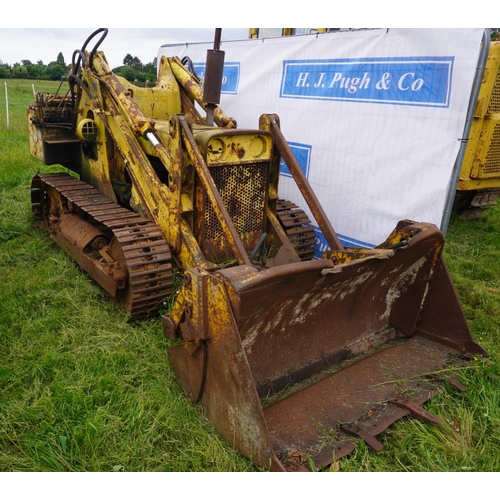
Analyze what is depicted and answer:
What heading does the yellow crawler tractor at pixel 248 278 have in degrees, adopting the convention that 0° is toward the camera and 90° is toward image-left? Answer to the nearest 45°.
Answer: approximately 315°

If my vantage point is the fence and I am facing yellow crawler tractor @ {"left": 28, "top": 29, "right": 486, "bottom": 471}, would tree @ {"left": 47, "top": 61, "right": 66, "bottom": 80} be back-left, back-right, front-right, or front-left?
back-left

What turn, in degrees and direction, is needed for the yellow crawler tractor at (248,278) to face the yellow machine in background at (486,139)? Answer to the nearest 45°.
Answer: approximately 90° to its left

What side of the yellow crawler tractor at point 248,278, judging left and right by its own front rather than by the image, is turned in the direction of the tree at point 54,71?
back
